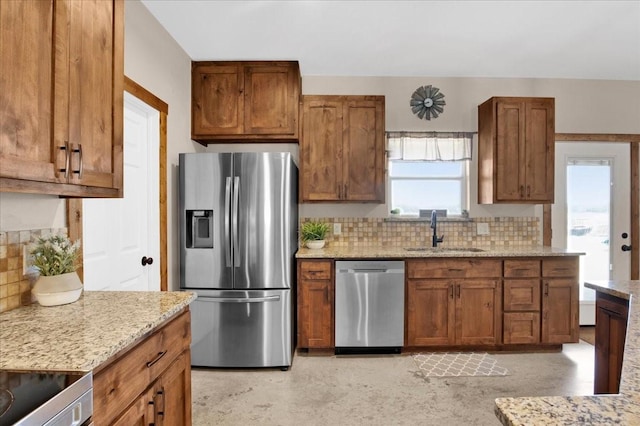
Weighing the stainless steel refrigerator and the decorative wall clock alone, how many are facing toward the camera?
2

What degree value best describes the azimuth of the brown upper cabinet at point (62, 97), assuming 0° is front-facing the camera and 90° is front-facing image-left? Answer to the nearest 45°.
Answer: approximately 315°

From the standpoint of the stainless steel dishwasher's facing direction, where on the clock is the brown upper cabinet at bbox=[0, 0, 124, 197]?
The brown upper cabinet is roughly at 1 o'clock from the stainless steel dishwasher.

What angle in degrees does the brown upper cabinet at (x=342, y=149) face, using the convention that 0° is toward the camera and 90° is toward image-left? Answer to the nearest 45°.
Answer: approximately 0°

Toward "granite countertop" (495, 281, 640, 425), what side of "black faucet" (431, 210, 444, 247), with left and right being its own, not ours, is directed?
front

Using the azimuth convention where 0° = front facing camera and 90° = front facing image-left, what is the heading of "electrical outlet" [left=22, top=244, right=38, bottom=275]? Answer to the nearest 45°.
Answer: approximately 315°

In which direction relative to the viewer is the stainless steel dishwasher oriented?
toward the camera

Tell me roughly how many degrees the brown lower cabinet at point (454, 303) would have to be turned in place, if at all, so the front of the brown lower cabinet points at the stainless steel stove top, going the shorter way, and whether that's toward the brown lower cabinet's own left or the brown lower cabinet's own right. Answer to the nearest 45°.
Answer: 0° — it already faces it

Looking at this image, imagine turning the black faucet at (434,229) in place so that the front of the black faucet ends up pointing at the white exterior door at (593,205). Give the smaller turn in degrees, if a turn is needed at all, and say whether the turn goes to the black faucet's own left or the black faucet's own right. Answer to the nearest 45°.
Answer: approximately 135° to the black faucet's own left

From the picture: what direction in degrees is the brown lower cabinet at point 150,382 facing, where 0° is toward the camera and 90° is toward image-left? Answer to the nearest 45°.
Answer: approximately 315°

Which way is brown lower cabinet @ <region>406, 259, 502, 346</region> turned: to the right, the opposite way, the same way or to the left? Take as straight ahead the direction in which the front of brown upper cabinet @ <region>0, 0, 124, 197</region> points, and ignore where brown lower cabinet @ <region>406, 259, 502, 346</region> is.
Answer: to the right

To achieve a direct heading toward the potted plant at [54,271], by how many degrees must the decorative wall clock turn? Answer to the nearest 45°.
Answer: approximately 45° to its right

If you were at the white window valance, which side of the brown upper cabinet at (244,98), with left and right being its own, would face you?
left

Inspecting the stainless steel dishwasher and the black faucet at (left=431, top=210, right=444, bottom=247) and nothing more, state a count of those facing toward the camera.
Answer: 2

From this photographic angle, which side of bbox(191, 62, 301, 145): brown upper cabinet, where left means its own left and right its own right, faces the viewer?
front

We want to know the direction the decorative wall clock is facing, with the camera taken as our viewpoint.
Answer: facing the viewer

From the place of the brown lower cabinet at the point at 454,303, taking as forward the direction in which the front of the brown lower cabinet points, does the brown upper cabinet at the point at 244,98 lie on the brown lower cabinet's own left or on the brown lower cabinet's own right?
on the brown lower cabinet's own right

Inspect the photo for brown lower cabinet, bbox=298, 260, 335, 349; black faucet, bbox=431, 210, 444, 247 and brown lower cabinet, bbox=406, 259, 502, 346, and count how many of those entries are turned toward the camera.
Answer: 3
